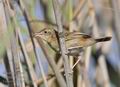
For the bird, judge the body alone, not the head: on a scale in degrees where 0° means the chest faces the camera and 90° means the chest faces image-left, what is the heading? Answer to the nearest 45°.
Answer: approximately 90°
